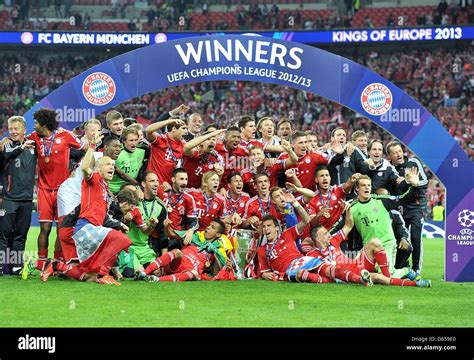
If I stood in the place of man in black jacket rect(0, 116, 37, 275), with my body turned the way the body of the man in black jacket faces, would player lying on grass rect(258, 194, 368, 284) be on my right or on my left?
on my left

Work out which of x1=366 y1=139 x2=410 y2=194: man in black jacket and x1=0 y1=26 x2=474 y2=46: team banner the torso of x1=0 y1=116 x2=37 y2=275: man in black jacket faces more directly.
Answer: the man in black jacket

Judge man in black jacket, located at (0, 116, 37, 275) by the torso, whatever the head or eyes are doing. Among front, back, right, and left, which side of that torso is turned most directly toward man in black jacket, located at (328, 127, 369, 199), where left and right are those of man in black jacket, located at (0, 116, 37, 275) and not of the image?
left

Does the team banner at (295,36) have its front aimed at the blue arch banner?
yes

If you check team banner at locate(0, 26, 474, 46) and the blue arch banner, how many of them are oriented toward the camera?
2

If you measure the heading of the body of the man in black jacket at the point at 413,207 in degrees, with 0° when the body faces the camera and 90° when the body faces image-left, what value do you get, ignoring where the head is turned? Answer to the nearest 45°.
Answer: approximately 45°
